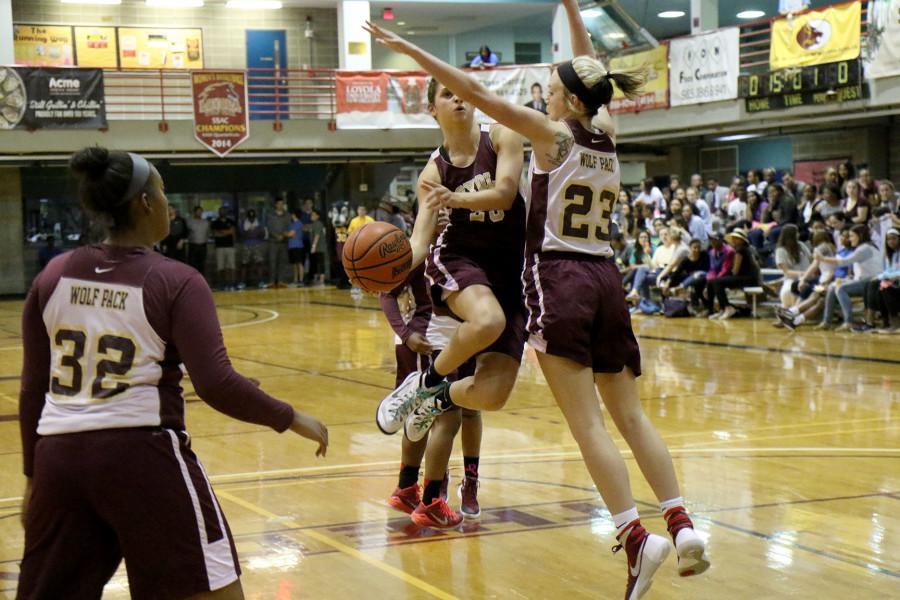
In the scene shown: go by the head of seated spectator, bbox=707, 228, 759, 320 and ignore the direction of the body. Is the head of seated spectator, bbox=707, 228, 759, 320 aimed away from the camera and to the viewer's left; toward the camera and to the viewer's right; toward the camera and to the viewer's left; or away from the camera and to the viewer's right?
toward the camera and to the viewer's left

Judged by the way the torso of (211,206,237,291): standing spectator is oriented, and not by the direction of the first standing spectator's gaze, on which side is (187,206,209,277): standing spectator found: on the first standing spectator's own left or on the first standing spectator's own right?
on the first standing spectator's own right

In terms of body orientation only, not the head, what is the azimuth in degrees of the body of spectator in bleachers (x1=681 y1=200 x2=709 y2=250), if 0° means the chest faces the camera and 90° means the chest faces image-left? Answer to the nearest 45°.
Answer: approximately 45°

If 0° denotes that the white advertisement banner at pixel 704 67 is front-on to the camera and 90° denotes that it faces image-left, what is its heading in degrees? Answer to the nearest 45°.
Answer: approximately 45°

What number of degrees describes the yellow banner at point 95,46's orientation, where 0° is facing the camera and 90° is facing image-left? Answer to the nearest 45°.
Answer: approximately 0°
